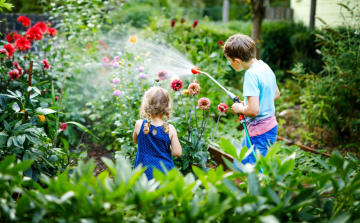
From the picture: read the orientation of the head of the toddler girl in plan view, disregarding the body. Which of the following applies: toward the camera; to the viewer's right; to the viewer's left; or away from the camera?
away from the camera

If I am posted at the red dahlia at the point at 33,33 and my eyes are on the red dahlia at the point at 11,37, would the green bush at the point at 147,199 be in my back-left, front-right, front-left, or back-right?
back-left

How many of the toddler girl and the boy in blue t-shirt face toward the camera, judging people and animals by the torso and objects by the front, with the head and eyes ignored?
0

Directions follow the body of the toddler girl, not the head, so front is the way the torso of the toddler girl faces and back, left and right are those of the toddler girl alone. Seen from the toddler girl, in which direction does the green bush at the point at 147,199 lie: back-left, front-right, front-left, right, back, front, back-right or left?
back

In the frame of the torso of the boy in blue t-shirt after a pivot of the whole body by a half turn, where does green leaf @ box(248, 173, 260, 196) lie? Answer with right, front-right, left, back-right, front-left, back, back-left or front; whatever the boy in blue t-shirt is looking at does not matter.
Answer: front-right

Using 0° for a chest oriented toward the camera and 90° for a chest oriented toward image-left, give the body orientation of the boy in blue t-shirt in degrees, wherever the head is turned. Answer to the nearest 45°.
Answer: approximately 135°

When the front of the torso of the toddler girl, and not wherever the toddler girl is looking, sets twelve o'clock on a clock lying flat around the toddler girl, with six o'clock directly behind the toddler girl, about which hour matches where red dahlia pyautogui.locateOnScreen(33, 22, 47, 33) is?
The red dahlia is roughly at 11 o'clock from the toddler girl.

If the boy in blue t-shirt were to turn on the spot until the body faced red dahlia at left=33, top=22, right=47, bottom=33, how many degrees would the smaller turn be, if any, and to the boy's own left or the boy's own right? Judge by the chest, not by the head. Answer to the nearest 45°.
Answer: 0° — they already face it

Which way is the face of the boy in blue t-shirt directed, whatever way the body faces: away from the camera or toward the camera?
away from the camera

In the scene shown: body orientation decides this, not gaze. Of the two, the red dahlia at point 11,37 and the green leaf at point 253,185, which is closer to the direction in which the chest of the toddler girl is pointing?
the red dahlia

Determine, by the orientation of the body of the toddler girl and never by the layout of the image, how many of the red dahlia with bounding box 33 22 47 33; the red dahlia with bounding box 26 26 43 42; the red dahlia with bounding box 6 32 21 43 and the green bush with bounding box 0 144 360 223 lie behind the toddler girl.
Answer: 1

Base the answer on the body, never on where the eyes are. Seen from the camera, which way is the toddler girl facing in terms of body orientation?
away from the camera
